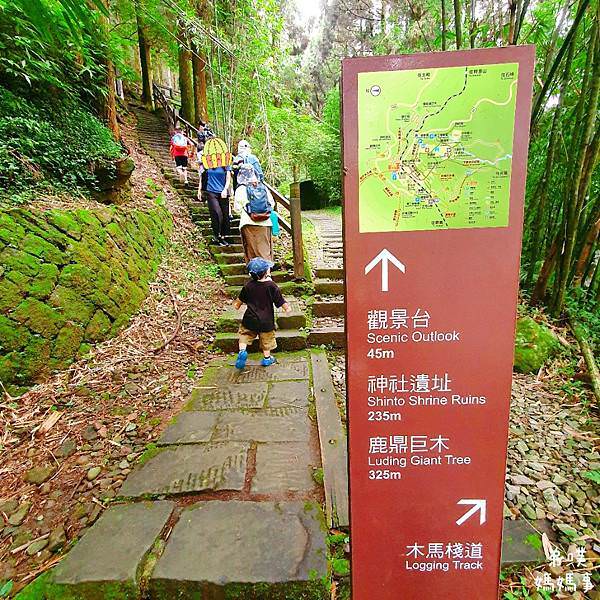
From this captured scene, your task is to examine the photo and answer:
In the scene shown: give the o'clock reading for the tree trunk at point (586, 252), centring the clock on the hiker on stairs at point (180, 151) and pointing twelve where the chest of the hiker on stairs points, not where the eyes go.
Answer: The tree trunk is roughly at 5 o'clock from the hiker on stairs.

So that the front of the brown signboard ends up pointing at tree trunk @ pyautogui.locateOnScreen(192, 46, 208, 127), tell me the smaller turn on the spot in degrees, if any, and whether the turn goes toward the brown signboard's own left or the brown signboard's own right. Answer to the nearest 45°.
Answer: approximately 135° to the brown signboard's own right

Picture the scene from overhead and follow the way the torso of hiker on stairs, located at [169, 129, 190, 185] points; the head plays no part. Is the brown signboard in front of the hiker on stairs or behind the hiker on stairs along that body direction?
behind

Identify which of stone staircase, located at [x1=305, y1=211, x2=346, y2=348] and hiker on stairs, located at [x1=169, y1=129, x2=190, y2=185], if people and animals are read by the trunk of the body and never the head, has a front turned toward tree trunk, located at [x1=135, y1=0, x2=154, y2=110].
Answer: the hiker on stairs

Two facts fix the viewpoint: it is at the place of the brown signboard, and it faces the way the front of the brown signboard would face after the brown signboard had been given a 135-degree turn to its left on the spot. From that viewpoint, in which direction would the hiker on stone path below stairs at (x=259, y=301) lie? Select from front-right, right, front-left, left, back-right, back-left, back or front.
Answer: left

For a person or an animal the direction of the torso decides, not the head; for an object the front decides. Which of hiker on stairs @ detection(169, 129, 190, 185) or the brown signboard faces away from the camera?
the hiker on stairs

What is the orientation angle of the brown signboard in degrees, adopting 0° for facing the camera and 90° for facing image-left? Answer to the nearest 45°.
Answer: approximately 0°

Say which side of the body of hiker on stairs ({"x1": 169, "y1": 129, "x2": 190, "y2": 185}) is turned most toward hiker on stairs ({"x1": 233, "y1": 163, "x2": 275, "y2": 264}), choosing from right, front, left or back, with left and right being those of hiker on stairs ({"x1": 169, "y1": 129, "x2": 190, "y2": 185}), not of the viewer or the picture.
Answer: back

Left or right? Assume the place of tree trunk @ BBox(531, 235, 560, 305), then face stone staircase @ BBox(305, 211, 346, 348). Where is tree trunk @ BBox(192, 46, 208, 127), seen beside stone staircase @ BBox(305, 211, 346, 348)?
right

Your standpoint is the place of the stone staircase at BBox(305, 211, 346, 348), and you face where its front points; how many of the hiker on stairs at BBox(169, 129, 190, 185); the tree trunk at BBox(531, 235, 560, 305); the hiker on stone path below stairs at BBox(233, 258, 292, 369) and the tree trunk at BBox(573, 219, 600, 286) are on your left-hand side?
2

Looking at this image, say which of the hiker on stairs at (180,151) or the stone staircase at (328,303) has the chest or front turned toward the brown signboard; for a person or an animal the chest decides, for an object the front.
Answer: the stone staircase

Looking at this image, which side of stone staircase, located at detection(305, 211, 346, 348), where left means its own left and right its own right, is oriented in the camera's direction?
front

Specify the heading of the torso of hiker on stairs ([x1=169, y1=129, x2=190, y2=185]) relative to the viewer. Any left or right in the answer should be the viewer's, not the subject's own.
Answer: facing away from the viewer
